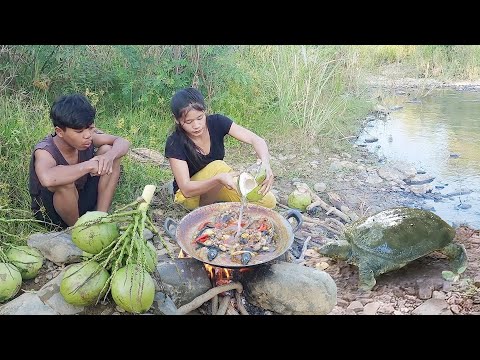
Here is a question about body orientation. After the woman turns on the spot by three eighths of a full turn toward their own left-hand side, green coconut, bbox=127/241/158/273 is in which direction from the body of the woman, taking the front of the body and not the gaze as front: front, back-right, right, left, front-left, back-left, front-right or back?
back

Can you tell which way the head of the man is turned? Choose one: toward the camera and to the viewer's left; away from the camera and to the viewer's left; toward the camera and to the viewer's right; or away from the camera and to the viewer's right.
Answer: toward the camera and to the viewer's right

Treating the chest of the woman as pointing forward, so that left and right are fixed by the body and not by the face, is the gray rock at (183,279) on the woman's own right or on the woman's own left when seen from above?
on the woman's own right

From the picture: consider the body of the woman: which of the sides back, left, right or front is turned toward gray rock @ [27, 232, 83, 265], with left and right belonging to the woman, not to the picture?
right

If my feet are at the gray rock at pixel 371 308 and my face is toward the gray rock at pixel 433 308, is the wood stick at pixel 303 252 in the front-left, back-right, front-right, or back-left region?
back-left

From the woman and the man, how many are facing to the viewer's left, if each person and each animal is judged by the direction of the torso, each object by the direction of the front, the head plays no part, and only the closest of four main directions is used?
0

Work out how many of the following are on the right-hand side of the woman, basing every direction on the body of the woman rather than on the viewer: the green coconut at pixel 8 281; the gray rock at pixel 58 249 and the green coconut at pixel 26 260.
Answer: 3

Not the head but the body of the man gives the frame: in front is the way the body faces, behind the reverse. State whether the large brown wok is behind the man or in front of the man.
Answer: in front

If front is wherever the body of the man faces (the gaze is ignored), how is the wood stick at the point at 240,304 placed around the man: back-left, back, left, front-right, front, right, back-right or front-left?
front

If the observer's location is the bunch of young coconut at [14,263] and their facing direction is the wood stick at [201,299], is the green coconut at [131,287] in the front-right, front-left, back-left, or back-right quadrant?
front-right

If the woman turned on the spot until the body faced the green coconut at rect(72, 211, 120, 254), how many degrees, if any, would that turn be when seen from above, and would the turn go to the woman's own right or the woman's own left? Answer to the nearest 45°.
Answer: approximately 45° to the woman's own right

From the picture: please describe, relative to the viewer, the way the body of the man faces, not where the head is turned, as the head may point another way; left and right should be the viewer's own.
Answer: facing the viewer and to the right of the viewer

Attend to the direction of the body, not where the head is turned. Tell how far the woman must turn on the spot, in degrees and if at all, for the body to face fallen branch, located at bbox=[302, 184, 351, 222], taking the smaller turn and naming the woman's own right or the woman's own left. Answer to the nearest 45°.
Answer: approximately 90° to the woman's own left

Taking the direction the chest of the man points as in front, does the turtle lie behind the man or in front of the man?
in front
